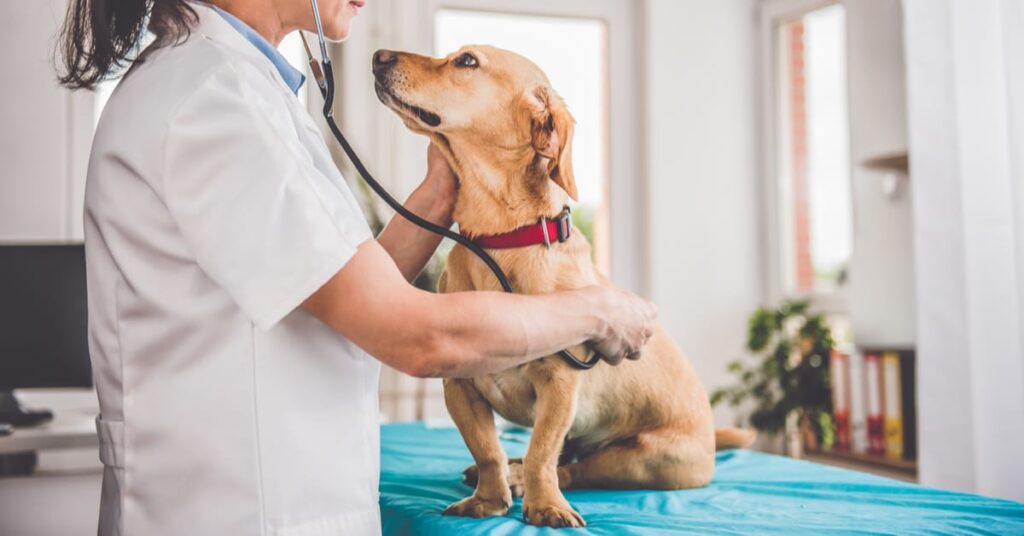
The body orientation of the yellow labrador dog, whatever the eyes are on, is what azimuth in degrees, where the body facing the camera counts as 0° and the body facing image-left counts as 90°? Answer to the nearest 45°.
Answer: approximately 45°

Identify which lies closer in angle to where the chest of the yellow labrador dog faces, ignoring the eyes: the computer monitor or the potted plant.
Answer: the computer monitor

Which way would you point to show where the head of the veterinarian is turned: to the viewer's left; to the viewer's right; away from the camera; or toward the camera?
to the viewer's right

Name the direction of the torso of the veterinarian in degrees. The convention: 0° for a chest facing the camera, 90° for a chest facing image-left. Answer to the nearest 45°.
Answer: approximately 270°

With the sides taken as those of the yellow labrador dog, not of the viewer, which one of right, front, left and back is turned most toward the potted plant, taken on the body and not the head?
back

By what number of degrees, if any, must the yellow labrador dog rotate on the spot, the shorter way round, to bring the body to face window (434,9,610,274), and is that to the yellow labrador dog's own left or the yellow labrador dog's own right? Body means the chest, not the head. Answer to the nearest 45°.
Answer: approximately 135° to the yellow labrador dog's own right

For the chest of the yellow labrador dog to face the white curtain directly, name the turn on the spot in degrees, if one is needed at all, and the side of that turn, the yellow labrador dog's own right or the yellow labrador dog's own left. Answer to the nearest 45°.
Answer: approximately 180°
